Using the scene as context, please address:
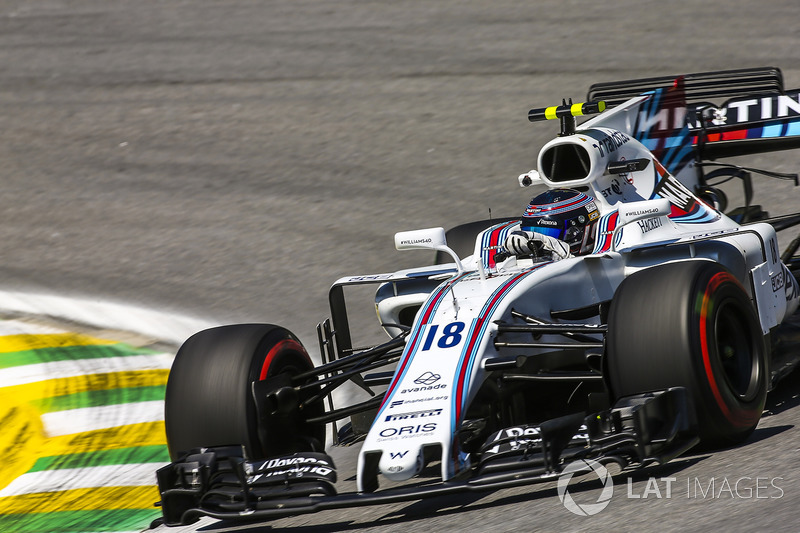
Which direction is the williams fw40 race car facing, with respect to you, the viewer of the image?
facing the viewer and to the left of the viewer
